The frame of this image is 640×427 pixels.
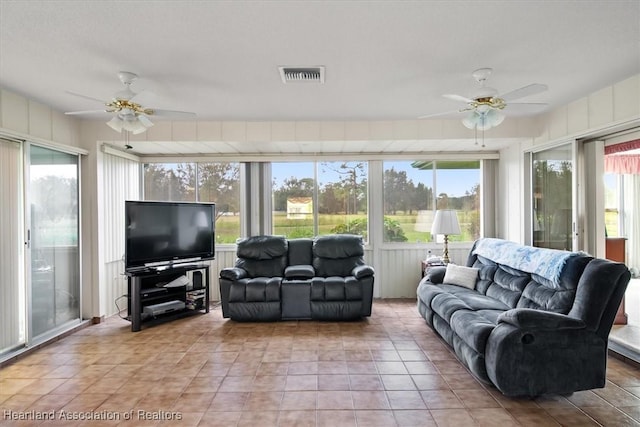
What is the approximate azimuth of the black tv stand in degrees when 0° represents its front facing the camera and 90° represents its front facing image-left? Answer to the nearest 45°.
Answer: approximately 315°

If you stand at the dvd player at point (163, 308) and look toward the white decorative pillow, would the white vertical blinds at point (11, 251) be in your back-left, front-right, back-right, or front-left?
back-right

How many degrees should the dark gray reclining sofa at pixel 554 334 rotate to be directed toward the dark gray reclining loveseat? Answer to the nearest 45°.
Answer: approximately 45° to its right

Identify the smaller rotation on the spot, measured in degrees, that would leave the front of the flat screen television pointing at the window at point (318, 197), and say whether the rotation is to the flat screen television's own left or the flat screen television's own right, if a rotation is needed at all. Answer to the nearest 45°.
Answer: approximately 45° to the flat screen television's own left

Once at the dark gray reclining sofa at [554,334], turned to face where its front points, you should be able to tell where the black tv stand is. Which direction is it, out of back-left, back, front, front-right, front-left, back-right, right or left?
front-right

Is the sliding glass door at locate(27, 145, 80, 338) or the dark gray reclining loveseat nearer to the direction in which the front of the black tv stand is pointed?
the dark gray reclining loveseat

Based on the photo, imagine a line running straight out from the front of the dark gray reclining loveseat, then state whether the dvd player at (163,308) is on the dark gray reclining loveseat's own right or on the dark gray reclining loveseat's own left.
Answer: on the dark gray reclining loveseat's own right

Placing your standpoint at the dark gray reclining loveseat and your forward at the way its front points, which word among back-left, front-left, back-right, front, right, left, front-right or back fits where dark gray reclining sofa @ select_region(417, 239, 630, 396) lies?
front-left

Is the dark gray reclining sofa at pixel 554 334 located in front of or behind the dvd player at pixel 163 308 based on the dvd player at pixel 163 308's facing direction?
in front

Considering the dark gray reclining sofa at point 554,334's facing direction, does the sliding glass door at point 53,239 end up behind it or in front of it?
in front

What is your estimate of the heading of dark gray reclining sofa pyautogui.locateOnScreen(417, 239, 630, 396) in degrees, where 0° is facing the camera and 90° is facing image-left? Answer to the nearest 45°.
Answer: approximately 45°

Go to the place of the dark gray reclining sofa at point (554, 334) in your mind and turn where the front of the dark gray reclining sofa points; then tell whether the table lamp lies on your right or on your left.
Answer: on your right

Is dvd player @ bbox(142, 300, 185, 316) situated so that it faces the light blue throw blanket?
yes
